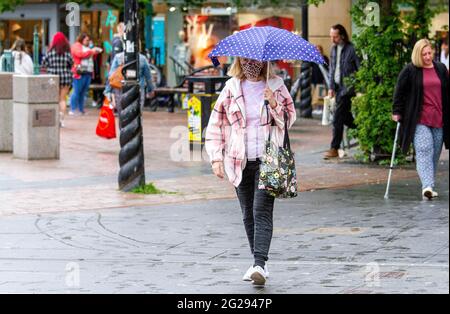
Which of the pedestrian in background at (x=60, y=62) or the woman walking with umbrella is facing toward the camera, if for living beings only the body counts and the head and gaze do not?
the woman walking with umbrella

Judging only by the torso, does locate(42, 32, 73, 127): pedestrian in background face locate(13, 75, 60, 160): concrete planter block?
no

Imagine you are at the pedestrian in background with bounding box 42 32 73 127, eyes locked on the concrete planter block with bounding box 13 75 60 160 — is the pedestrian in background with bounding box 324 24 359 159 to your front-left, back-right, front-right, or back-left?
front-left

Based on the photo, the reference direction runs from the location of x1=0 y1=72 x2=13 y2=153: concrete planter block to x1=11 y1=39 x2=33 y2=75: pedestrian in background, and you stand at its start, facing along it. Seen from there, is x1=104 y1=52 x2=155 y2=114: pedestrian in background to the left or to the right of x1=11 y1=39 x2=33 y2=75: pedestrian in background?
right

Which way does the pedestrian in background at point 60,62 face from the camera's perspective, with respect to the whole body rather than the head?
away from the camera

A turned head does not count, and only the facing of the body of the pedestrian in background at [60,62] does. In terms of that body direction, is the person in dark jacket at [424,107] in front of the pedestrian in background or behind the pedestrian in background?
behind

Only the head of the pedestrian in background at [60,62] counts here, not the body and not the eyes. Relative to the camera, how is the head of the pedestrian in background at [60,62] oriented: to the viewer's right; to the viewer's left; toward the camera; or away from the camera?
away from the camera

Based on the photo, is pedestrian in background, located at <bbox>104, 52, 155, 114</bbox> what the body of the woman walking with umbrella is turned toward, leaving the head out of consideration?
no

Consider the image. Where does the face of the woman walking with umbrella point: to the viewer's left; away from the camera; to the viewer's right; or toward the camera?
toward the camera

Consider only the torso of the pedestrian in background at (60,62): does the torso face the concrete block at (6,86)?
no

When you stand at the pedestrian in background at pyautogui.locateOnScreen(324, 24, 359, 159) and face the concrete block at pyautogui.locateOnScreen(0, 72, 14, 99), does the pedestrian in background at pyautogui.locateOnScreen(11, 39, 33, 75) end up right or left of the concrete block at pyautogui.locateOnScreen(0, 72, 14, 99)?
right

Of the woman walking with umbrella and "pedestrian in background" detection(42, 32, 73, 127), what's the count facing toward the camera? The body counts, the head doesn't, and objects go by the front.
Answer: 1

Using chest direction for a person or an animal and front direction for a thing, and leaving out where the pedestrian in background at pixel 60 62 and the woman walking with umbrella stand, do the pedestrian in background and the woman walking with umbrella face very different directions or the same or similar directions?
very different directions

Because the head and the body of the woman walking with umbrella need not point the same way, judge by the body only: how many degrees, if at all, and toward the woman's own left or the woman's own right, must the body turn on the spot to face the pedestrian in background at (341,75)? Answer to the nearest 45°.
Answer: approximately 180°

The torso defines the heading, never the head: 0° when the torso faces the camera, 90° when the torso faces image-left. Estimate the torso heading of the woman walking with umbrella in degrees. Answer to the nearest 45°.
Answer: approximately 0°

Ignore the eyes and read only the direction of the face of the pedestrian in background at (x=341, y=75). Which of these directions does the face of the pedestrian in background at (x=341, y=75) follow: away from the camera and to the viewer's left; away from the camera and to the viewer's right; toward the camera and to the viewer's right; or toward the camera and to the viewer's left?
toward the camera and to the viewer's left
